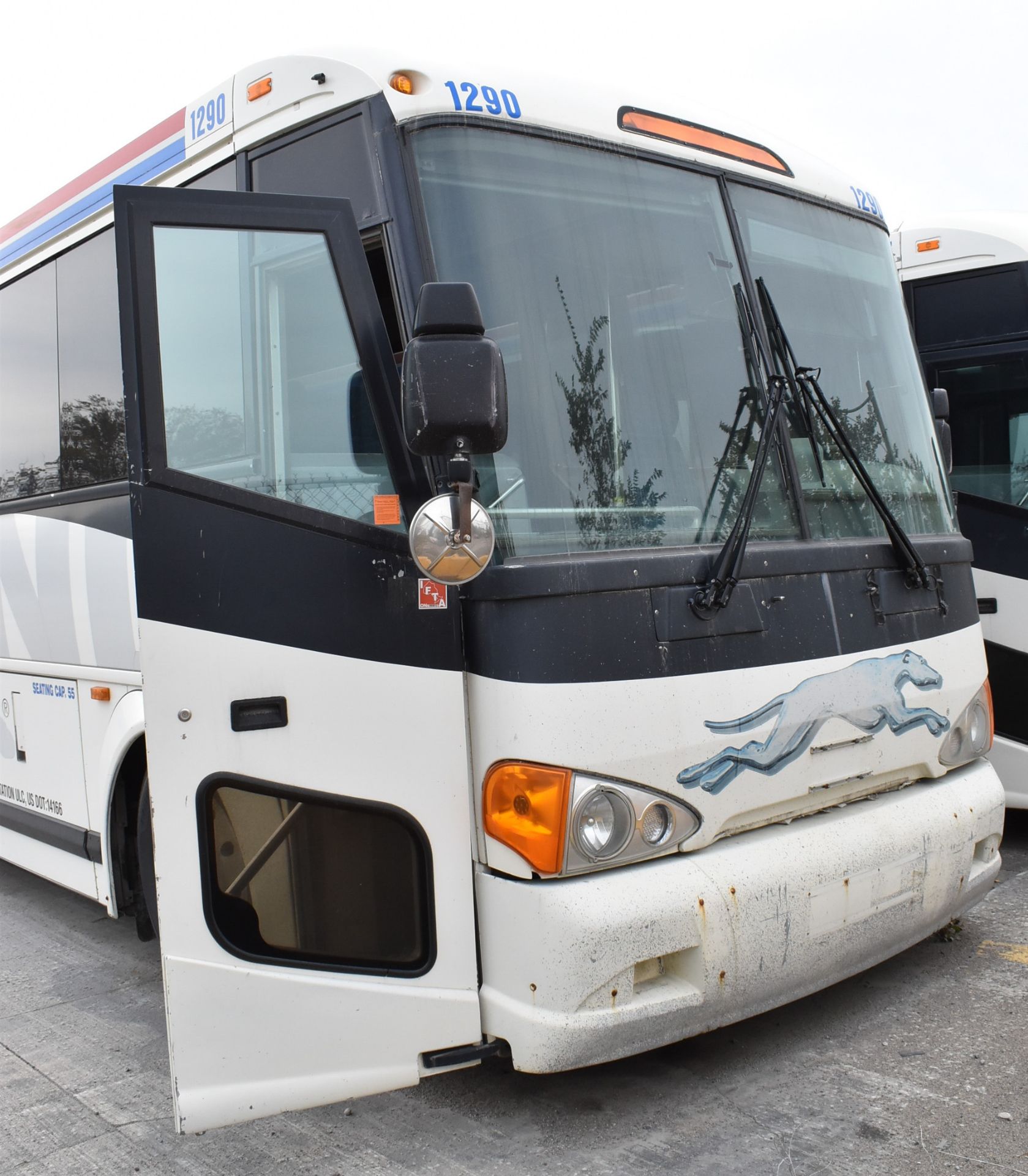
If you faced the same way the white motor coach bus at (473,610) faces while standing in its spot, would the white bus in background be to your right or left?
on your left

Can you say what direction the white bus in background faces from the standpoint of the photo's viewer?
facing the viewer and to the right of the viewer

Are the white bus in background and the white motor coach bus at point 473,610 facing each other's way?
no

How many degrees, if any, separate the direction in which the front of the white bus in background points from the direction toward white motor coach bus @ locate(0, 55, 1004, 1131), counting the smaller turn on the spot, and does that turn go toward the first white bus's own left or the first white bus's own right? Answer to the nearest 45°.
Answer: approximately 45° to the first white bus's own right

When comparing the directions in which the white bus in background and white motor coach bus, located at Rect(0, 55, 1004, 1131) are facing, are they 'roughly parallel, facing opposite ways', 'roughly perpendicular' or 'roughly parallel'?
roughly parallel

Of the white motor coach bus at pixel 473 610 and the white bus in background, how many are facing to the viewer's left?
0
